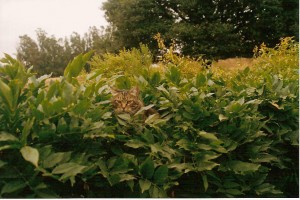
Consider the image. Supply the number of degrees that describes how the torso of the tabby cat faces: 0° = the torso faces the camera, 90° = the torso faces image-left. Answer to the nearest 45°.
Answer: approximately 45°

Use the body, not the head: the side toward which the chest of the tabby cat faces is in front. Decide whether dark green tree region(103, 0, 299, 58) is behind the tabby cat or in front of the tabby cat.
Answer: behind
